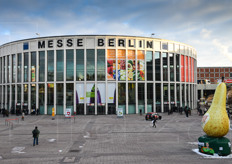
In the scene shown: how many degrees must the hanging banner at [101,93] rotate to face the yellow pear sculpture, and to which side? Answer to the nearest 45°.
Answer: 0° — it already faces it

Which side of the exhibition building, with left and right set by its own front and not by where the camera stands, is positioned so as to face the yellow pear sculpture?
front

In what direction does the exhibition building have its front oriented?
toward the camera
